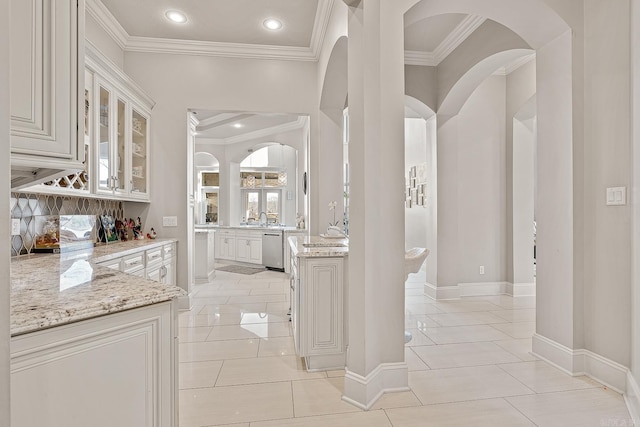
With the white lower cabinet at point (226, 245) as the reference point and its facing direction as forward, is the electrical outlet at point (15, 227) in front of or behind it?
in front

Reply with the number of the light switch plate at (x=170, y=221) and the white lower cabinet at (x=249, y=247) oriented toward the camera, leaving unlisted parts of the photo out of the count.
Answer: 2

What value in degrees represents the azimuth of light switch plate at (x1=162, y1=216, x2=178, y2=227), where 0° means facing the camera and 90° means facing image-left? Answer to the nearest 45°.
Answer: approximately 0°

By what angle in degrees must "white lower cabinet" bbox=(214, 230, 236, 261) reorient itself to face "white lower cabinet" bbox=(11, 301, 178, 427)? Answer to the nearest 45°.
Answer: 0° — it already faces it
